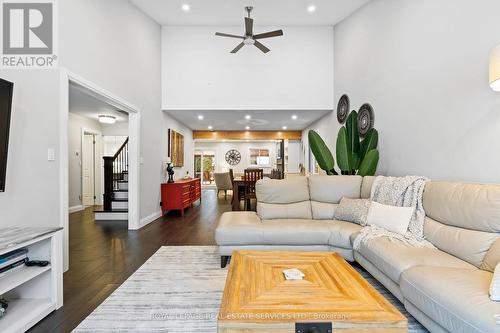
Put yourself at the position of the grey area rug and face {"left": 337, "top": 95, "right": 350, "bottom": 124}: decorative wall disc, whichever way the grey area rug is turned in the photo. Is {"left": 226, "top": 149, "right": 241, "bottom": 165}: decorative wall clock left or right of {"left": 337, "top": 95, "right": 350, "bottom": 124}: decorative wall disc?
left

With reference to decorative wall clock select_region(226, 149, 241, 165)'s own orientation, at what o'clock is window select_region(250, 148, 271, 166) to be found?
The window is roughly at 9 o'clock from the decorative wall clock.

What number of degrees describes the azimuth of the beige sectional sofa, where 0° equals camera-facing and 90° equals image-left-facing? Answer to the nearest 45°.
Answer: approximately 45°

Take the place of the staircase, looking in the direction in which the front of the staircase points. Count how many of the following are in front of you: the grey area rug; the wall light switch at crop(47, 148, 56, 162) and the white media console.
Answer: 3

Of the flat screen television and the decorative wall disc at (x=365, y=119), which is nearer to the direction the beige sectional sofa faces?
the flat screen television

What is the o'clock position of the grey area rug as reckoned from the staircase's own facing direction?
The grey area rug is roughly at 12 o'clock from the staircase.

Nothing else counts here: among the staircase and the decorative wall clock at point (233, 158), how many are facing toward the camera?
2

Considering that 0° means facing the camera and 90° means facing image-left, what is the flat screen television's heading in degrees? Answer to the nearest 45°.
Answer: approximately 315°
